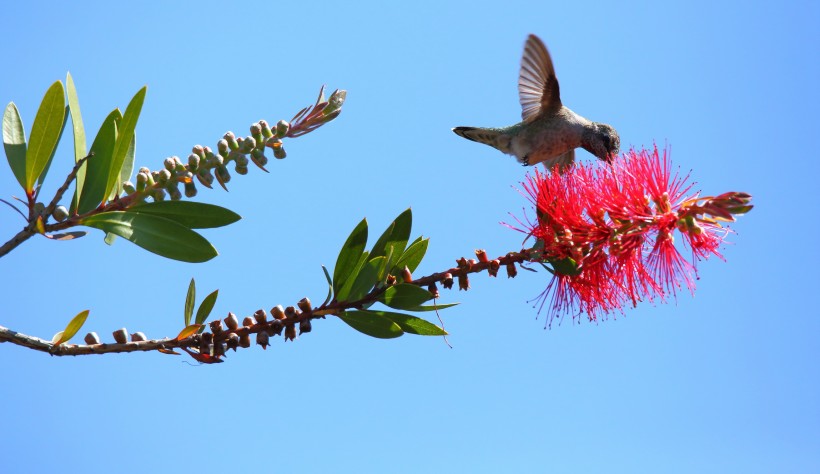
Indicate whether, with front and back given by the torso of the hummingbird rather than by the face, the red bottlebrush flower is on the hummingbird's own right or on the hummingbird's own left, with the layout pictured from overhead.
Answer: on the hummingbird's own right

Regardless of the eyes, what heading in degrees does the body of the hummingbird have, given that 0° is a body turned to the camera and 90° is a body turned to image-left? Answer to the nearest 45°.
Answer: approximately 270°
